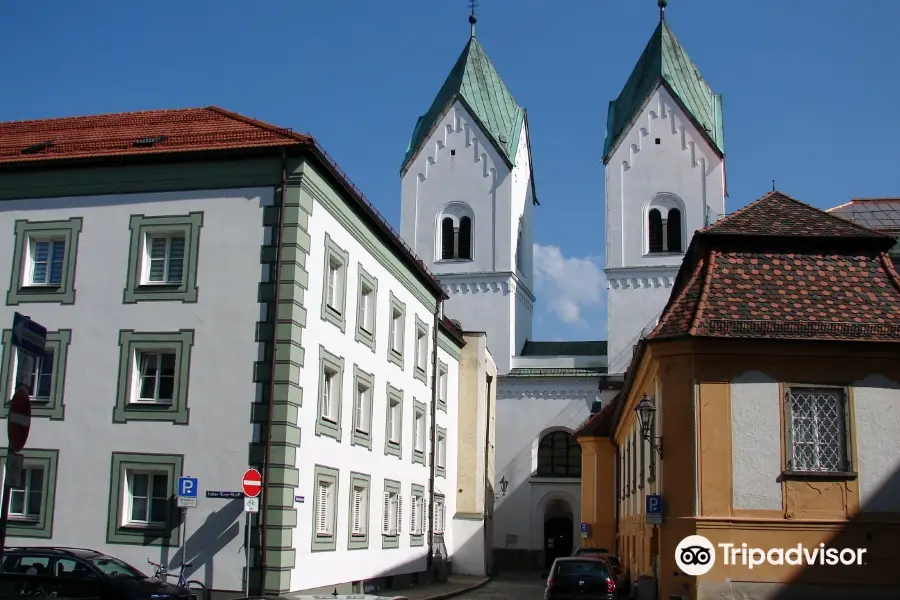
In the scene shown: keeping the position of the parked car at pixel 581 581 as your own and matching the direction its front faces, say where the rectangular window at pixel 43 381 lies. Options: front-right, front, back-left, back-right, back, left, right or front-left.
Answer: left

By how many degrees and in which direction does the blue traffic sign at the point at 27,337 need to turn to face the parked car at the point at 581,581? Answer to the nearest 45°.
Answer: approximately 90° to its left

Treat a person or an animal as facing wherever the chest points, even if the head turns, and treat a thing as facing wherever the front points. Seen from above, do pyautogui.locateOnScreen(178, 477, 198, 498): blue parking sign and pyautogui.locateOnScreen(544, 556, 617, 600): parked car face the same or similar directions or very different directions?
very different directions

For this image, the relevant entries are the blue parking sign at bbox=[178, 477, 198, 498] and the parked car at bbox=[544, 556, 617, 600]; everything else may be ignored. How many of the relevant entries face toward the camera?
1

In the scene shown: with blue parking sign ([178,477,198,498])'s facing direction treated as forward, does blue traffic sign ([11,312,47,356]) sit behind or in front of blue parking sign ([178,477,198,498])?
in front

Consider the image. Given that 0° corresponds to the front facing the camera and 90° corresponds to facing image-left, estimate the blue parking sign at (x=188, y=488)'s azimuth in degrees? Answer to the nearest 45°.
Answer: approximately 0°

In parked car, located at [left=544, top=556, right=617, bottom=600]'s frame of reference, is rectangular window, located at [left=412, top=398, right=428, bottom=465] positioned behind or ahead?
ahead

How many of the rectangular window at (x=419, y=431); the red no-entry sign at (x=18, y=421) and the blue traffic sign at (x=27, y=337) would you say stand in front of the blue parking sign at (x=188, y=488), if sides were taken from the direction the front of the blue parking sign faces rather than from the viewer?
2

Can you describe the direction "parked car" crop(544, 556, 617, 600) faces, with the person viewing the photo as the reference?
facing away from the viewer

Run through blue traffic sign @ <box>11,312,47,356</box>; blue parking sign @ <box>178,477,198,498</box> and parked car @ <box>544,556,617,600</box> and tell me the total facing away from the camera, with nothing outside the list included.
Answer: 1

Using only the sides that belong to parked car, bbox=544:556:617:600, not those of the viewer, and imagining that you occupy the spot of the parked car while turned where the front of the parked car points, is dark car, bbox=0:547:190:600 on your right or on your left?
on your left

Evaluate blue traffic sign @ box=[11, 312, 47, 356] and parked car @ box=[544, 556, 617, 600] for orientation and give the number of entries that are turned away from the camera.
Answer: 1

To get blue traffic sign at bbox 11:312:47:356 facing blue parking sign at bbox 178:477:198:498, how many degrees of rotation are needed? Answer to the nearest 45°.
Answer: approximately 135° to its left

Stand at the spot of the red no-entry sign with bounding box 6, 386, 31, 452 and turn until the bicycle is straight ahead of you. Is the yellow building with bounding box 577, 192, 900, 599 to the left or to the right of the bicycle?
right

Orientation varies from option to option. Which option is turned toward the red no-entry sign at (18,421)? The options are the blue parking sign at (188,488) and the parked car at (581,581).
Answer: the blue parking sign
